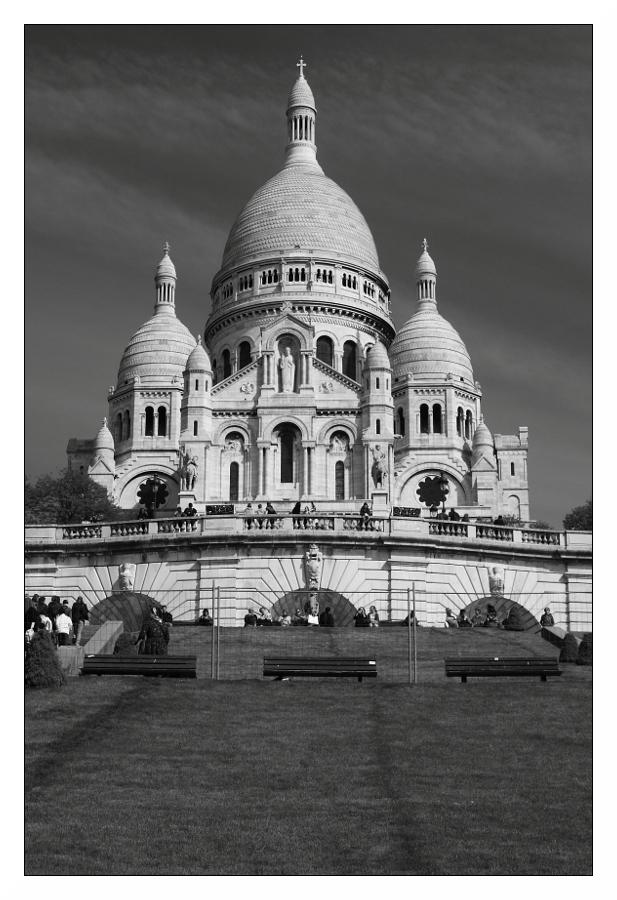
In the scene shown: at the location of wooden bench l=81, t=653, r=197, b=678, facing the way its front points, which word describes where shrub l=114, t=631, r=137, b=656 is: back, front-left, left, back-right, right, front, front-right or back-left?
back

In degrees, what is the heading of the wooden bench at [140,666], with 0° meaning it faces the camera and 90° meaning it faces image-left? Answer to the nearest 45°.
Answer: approximately 0°

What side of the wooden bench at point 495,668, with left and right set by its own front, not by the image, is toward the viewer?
front

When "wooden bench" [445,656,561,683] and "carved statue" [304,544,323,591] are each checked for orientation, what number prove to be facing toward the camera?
2

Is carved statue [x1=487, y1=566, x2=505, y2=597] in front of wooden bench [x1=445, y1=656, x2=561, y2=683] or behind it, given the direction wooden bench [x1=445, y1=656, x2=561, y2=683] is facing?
behind

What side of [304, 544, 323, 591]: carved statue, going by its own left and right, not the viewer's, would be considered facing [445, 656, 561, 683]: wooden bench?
front

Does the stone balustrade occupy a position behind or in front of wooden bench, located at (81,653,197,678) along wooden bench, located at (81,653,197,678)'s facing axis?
behind

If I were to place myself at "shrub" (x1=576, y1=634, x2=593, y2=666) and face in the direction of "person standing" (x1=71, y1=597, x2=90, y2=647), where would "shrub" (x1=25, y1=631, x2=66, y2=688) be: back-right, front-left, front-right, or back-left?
front-left

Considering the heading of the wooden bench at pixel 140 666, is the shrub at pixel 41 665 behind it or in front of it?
in front
